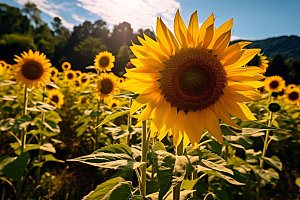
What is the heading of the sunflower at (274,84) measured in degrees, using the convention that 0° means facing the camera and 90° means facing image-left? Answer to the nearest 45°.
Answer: approximately 0°

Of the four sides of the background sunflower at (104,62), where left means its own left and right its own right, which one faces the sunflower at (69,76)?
back

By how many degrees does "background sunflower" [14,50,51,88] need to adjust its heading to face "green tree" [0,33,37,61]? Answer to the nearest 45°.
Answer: approximately 180°

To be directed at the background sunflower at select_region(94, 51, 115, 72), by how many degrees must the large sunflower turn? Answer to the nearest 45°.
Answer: approximately 135° to its right

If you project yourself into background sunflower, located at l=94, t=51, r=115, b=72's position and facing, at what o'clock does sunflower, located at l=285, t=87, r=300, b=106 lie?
The sunflower is roughly at 9 o'clock from the background sunflower.

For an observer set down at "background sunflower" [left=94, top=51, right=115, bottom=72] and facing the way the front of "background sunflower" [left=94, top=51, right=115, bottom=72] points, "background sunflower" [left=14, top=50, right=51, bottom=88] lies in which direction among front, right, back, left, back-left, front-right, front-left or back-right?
front-right

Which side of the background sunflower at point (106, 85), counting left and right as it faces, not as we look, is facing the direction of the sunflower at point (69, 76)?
back

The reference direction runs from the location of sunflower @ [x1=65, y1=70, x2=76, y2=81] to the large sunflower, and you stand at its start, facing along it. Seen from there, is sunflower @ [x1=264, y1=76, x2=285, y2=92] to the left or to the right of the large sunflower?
left

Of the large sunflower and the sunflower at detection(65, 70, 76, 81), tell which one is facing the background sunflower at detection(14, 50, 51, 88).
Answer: the sunflower

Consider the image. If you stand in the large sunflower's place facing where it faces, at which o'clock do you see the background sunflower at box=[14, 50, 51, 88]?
The background sunflower is roughly at 4 o'clock from the large sunflower.

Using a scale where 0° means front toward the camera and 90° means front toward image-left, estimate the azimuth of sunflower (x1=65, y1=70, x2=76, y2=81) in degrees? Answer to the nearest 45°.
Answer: approximately 0°
